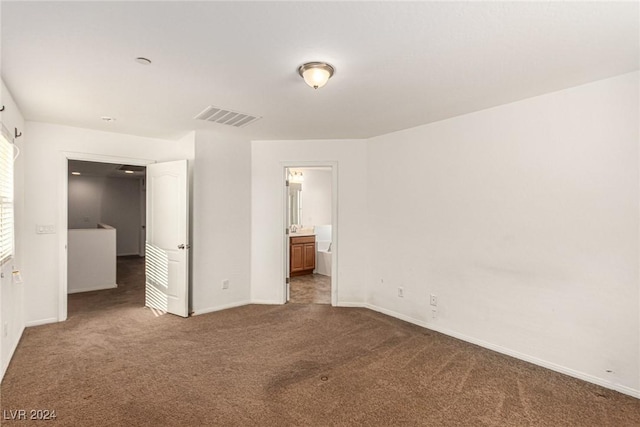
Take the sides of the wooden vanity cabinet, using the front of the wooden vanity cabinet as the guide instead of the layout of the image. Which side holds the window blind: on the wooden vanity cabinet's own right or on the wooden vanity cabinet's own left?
on the wooden vanity cabinet's own right

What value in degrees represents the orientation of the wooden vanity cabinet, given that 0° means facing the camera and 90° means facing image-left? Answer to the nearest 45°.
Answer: approximately 315°

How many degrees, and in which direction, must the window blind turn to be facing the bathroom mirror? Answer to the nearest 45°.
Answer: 0° — it already faces it

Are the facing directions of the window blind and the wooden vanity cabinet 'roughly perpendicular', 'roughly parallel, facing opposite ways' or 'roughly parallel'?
roughly perpendicular

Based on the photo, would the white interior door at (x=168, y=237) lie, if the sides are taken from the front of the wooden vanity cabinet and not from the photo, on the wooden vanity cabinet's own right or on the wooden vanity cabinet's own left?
on the wooden vanity cabinet's own right

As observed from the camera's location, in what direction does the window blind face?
facing to the right of the viewer

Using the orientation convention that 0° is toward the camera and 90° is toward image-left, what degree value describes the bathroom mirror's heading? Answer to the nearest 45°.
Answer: approximately 315°
